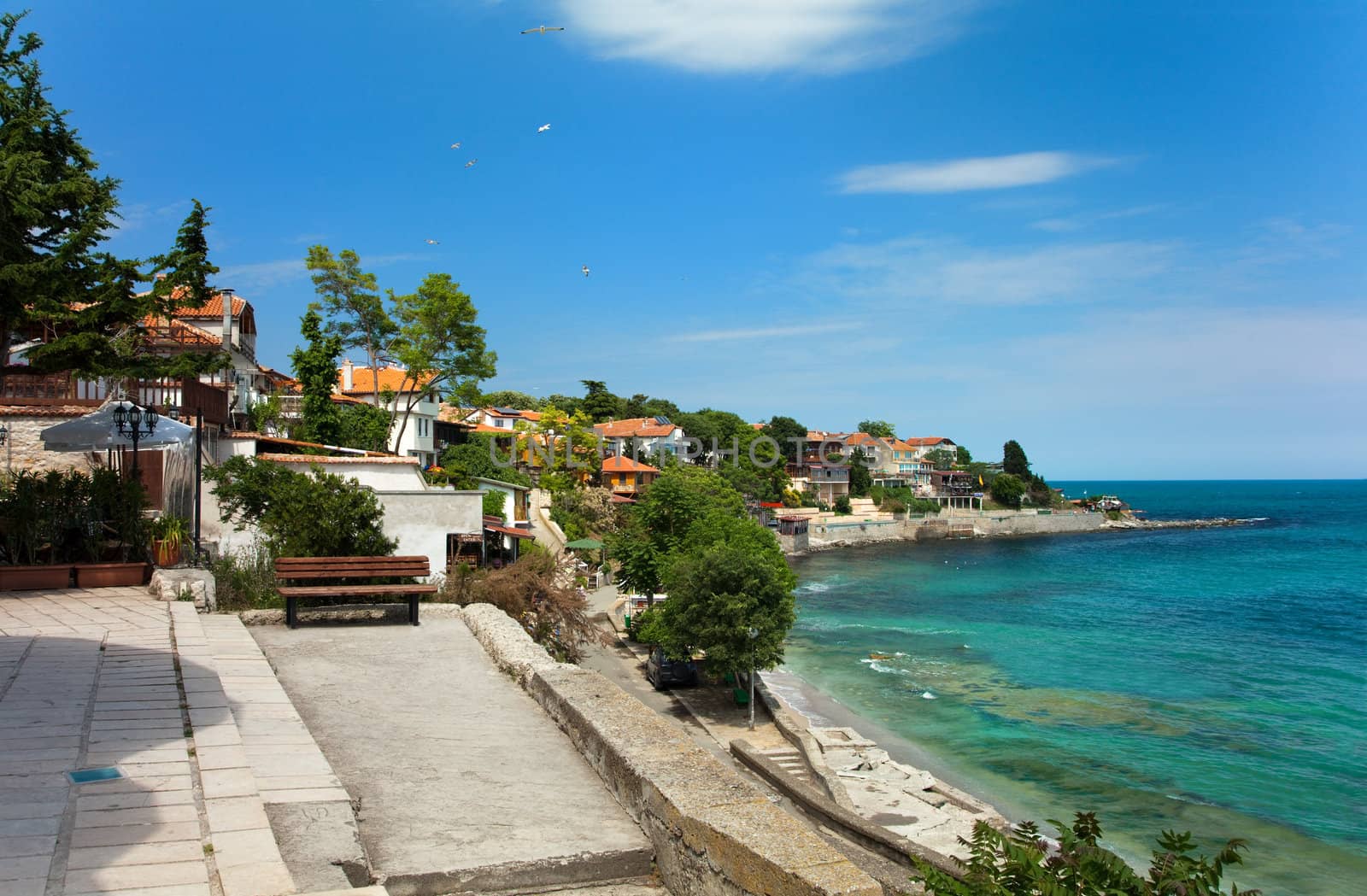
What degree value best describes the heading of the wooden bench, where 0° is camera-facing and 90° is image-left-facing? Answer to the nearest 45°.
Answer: approximately 0°

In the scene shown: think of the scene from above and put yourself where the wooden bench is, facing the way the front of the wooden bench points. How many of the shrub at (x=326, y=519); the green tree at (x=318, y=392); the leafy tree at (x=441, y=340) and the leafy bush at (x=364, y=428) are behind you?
4

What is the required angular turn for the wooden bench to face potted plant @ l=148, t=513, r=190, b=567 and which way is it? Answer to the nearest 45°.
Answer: approximately 135° to its right

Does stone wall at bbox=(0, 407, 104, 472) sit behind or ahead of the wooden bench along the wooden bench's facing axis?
behind

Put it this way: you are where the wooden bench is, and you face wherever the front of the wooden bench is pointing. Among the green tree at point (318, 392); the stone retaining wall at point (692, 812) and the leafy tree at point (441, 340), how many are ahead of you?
1

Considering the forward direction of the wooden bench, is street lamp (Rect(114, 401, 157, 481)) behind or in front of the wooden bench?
behind

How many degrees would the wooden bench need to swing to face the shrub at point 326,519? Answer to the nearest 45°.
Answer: approximately 180°

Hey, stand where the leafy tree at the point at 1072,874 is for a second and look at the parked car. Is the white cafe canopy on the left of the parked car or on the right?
left

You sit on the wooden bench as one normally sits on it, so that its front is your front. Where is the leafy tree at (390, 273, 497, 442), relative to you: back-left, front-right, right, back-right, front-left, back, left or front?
back

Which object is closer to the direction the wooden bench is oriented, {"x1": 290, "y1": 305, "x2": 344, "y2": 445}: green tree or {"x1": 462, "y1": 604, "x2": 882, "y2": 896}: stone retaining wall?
the stone retaining wall

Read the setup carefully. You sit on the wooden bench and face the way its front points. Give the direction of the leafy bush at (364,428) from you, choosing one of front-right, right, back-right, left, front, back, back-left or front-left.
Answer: back

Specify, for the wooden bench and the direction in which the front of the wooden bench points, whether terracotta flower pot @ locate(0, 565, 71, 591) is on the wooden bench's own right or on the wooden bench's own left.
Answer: on the wooden bench's own right

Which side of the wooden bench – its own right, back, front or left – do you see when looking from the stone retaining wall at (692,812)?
front

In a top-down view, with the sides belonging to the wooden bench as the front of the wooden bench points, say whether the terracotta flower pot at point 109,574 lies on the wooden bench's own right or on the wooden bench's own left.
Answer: on the wooden bench's own right

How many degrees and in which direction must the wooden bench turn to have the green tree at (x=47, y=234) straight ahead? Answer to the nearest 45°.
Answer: approximately 135° to its right
